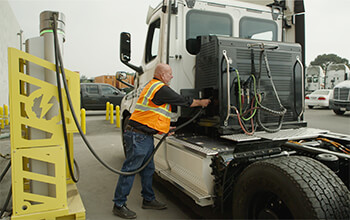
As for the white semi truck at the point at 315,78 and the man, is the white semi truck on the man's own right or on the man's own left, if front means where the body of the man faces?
on the man's own left

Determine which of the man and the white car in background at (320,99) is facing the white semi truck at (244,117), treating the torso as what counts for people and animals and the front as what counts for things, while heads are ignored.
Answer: the man

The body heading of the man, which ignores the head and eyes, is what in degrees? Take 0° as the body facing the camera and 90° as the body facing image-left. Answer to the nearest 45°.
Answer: approximately 270°

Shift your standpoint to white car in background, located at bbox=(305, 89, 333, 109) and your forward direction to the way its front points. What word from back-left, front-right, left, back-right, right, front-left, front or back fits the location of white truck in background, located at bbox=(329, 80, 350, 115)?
back-right
